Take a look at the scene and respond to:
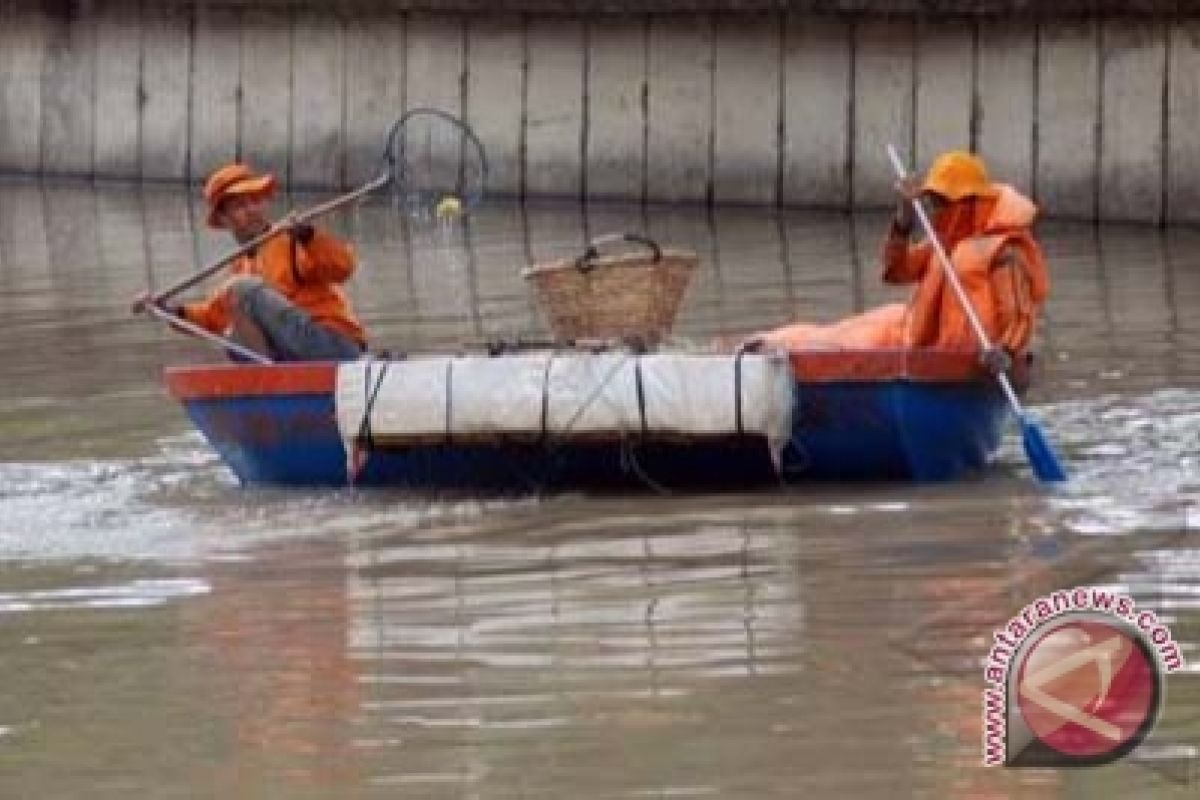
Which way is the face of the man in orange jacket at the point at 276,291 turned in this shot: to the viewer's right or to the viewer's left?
to the viewer's right

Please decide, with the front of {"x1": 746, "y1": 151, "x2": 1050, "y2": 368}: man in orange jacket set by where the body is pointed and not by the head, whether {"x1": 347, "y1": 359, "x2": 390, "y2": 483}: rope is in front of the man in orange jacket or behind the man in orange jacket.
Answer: in front

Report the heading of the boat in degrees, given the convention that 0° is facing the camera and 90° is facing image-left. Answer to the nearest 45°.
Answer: approximately 90°

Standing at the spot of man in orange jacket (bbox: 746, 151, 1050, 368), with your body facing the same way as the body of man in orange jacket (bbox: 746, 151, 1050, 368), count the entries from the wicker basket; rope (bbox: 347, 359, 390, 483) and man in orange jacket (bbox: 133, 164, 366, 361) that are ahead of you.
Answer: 3

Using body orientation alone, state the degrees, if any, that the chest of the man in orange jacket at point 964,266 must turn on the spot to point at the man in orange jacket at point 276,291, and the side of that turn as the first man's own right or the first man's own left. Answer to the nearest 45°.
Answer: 0° — they already face them

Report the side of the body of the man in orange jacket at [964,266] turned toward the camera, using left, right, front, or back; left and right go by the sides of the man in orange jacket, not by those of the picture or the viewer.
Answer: left
